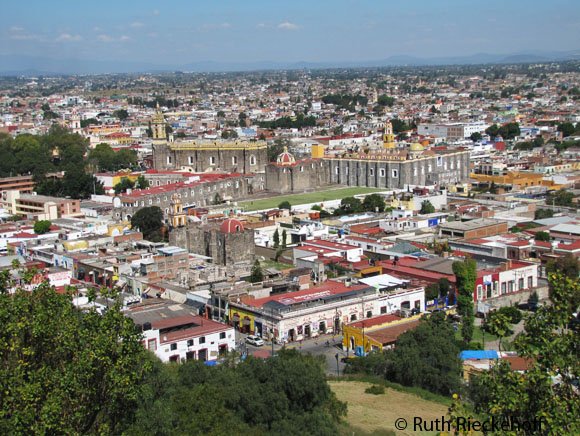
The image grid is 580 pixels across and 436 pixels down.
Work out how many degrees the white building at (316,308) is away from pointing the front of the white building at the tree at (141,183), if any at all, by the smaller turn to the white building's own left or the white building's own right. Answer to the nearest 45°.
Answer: approximately 180°

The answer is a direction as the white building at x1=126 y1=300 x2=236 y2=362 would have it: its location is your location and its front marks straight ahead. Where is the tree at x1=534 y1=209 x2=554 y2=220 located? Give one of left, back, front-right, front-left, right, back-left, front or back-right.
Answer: left

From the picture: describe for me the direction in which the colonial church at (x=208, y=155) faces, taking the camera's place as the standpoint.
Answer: facing to the left of the viewer

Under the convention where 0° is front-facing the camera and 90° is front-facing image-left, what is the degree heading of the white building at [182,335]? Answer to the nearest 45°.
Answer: approximately 315°

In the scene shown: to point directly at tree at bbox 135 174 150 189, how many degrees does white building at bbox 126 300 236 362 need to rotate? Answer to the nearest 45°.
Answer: approximately 135° to its left

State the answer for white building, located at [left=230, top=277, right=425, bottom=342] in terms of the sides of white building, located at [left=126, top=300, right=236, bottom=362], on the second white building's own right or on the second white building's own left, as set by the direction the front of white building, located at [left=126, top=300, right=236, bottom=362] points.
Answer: on the second white building's own left

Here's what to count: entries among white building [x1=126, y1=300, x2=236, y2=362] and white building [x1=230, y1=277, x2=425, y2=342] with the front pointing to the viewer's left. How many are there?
0

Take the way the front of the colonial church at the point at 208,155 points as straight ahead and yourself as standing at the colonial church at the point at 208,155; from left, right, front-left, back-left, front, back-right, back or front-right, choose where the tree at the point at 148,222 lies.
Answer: left

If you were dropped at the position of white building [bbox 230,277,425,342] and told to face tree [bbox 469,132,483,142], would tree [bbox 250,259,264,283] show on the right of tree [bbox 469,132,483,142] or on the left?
left

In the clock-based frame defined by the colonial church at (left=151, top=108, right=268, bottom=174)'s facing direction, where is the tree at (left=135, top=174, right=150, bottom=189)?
The tree is roughly at 10 o'clock from the colonial church.

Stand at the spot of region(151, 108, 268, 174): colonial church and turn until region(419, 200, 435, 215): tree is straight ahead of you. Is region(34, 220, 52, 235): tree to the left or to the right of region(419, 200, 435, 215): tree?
right

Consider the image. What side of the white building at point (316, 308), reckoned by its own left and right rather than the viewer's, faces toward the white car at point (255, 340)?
right

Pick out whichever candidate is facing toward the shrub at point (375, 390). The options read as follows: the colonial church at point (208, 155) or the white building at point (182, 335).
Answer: the white building

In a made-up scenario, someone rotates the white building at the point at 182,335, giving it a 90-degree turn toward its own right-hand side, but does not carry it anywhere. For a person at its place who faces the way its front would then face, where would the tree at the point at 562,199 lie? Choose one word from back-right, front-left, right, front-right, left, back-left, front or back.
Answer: back

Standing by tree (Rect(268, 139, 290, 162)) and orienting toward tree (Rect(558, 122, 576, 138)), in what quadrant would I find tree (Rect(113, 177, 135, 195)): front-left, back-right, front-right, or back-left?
back-right

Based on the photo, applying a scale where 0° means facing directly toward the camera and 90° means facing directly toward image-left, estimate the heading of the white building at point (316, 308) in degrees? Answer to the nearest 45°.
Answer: approximately 315°
